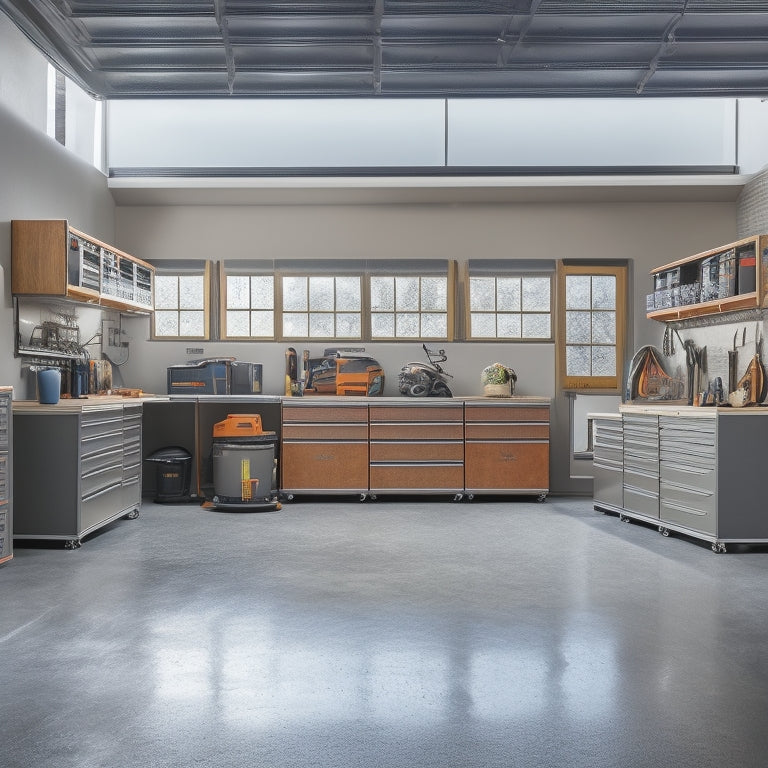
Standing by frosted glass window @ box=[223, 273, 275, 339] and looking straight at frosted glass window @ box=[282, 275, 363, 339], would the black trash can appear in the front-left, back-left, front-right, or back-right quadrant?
back-right

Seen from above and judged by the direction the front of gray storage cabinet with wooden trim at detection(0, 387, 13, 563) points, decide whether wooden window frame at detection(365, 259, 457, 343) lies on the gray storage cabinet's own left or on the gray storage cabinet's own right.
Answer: on the gray storage cabinet's own left

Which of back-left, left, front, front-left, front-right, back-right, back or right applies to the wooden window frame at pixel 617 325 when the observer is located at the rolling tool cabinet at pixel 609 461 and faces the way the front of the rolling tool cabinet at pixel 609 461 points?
back-right

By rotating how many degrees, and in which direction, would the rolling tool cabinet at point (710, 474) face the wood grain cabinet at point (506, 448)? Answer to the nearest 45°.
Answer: approximately 90° to its right

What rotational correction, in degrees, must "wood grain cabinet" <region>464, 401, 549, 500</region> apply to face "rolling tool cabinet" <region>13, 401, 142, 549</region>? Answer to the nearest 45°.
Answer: approximately 45° to its right

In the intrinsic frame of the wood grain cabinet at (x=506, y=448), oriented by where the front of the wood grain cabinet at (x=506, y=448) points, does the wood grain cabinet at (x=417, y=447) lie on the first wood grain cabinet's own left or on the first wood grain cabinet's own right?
on the first wood grain cabinet's own right

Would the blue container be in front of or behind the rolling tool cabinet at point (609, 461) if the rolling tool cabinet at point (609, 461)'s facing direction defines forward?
in front
